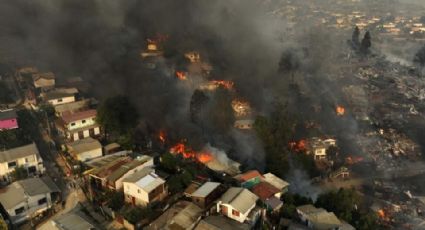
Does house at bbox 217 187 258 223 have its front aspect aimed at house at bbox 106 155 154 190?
no

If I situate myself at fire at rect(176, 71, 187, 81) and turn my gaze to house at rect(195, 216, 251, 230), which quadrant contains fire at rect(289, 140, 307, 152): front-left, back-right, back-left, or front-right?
front-left

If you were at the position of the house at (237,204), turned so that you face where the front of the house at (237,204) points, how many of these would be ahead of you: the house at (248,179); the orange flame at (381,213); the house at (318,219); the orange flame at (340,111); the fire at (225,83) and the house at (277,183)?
0

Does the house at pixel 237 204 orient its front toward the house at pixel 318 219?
no

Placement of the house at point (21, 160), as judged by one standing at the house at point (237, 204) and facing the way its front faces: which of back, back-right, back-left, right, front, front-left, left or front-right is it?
front-right

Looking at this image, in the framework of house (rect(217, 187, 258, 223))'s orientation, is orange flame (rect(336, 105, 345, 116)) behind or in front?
behind

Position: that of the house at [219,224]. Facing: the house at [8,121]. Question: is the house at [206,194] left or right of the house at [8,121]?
right

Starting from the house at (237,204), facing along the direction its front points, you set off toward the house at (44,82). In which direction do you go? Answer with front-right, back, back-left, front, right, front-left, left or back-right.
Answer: right

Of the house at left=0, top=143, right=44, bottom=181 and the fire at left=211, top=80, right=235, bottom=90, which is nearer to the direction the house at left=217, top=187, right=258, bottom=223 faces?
the house

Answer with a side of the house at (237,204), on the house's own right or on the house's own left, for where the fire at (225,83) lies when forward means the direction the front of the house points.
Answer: on the house's own right

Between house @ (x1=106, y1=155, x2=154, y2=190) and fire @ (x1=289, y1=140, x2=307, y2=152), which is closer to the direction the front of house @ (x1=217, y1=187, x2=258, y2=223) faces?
the house

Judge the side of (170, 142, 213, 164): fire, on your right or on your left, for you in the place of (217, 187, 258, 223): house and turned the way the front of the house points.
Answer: on your right

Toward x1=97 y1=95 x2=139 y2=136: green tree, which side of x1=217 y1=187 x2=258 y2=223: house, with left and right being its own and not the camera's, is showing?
right

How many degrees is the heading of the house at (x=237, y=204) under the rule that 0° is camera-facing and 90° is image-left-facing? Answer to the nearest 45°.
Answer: approximately 45°

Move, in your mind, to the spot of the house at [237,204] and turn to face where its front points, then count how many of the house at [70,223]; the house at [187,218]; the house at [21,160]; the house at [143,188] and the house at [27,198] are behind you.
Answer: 0

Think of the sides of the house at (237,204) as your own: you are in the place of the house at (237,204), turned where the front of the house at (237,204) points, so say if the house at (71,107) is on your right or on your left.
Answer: on your right

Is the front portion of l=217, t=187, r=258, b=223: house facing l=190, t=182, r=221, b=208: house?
no

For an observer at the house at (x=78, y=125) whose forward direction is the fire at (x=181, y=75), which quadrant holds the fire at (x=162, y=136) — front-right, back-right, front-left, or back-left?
front-right
